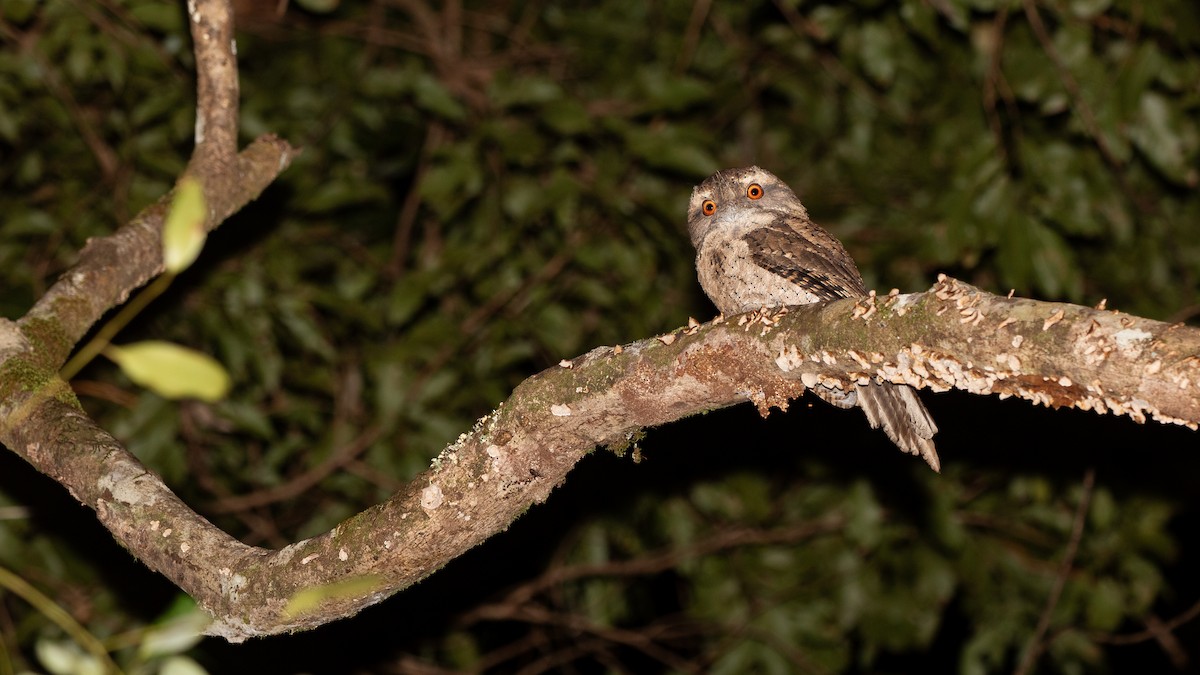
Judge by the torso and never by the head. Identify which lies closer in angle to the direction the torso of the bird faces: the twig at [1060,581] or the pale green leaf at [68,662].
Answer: the pale green leaf

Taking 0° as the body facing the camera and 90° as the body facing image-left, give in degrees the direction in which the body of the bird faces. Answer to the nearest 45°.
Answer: approximately 45°

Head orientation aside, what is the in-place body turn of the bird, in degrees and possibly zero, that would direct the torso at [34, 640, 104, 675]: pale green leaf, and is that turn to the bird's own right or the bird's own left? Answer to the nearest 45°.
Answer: approximately 45° to the bird's own left

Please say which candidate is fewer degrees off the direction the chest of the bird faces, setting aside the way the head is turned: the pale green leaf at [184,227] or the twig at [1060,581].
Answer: the pale green leaf

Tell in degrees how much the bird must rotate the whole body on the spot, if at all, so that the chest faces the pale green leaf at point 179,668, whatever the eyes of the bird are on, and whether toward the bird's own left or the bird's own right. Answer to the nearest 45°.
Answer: approximately 45° to the bird's own left
